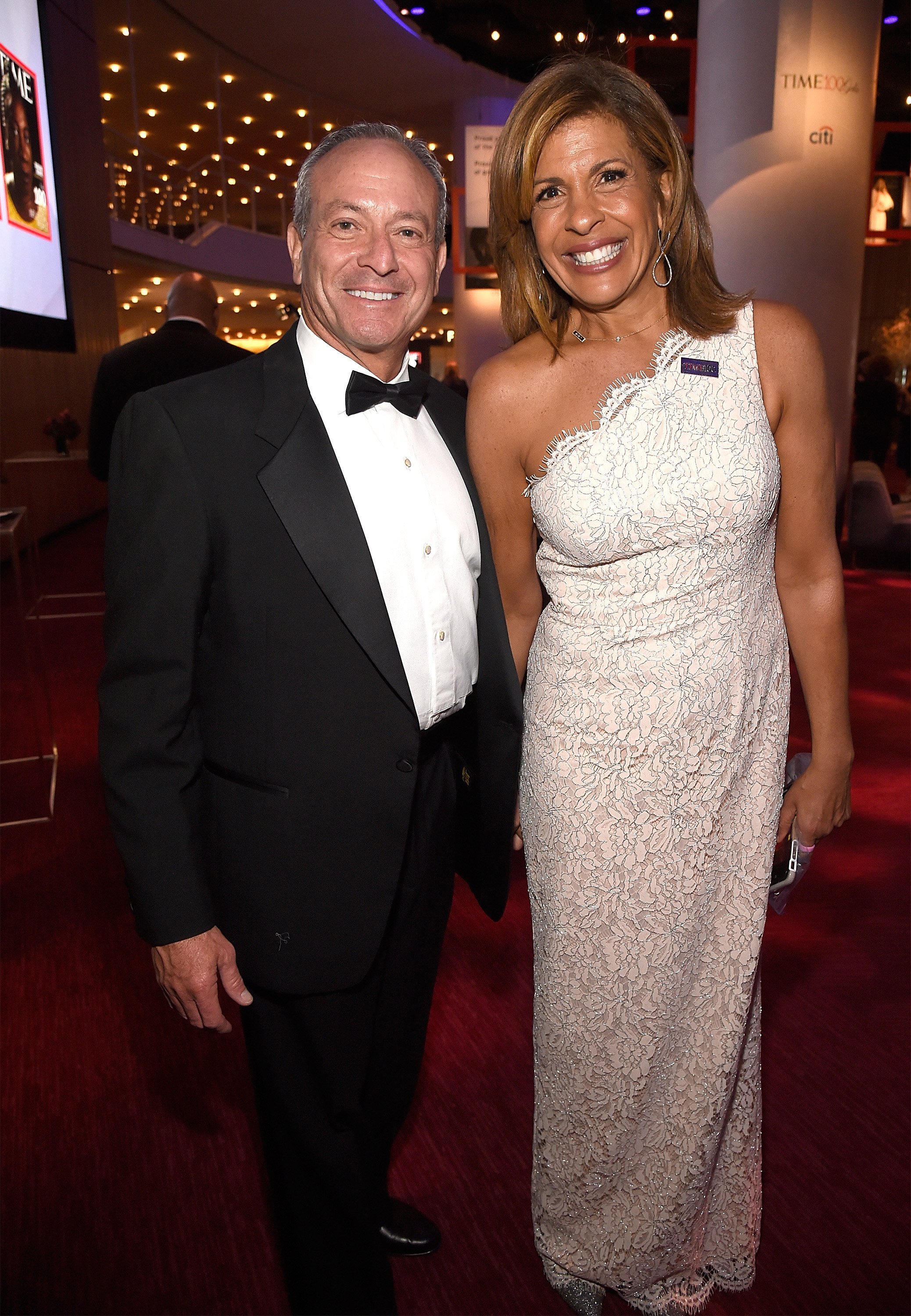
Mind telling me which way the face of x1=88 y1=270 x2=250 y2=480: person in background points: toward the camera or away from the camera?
away from the camera

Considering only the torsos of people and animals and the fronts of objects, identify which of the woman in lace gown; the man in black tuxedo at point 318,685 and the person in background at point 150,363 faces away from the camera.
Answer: the person in background

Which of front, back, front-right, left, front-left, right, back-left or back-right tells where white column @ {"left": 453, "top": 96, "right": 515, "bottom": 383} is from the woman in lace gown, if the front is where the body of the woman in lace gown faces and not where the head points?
back

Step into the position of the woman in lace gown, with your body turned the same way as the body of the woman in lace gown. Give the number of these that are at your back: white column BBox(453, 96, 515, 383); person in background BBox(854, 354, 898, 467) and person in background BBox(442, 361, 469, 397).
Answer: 3

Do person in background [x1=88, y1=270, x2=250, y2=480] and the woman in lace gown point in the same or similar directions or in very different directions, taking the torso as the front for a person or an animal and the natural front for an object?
very different directions

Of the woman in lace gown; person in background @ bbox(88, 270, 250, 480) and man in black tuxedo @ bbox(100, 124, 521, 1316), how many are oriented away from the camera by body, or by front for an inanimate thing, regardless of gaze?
1

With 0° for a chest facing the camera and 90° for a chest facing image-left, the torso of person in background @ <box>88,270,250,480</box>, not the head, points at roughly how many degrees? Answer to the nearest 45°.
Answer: approximately 180°

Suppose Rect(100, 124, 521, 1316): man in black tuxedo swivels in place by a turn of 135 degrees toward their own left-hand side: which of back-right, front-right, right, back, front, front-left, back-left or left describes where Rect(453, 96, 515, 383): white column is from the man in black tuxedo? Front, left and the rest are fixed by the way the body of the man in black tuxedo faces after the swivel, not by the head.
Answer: front

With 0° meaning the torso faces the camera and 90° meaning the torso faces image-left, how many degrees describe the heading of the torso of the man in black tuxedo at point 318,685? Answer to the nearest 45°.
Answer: approximately 315°

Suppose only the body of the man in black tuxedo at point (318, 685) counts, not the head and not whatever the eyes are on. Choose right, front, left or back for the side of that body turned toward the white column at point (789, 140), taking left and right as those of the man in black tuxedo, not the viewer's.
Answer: left

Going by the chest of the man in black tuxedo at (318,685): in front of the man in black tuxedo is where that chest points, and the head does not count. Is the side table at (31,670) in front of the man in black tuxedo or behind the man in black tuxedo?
behind

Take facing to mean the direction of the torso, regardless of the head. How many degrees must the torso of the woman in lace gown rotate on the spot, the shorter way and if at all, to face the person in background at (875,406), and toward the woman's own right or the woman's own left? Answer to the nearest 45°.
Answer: approximately 180°

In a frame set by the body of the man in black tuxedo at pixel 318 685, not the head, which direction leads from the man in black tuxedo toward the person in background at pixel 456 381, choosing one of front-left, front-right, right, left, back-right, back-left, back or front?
back-left
